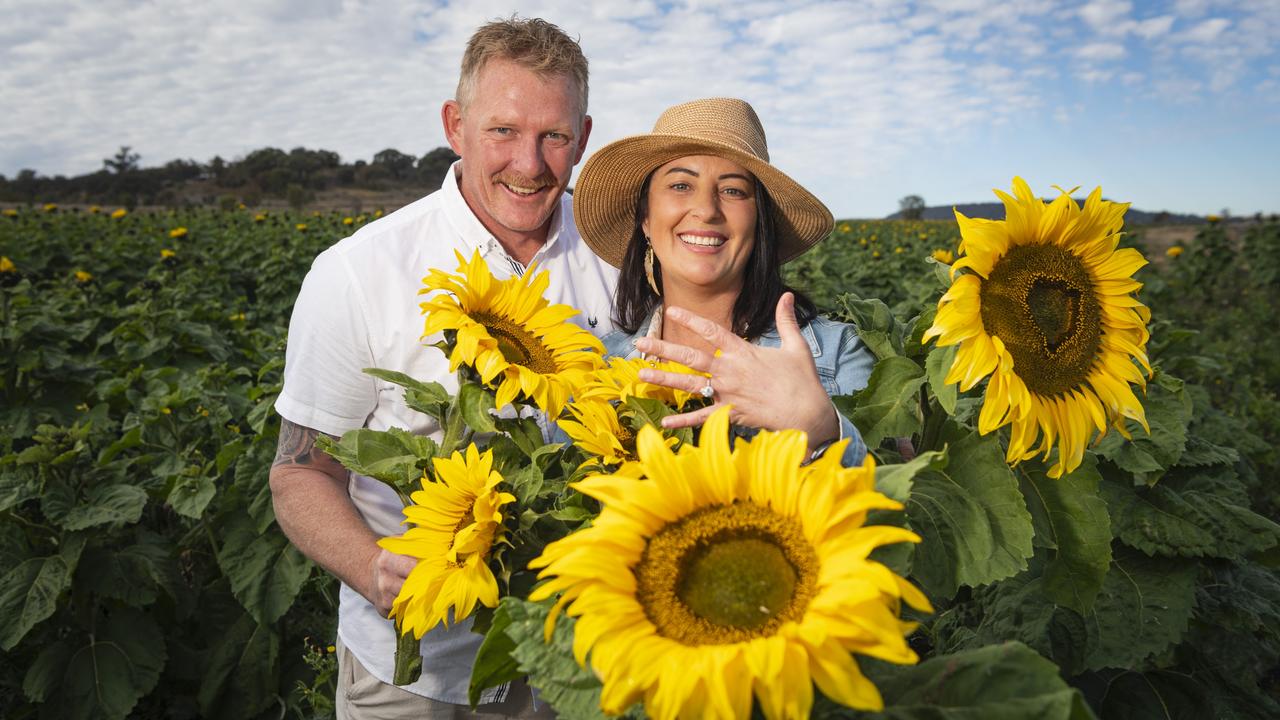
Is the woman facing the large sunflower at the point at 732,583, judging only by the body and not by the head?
yes

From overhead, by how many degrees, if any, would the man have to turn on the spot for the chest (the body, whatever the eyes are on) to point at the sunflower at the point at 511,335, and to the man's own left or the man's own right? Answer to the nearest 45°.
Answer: approximately 45° to the man's own right

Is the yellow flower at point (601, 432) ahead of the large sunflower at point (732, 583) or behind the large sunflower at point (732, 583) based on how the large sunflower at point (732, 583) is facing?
behind

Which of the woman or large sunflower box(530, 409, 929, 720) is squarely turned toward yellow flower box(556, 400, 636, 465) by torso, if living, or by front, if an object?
the woman

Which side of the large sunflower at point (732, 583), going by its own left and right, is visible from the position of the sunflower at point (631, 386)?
back

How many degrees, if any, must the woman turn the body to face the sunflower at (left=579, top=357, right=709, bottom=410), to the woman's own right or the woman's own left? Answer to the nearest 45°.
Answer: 0° — they already face it

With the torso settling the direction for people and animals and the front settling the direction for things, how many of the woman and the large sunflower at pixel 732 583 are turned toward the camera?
2

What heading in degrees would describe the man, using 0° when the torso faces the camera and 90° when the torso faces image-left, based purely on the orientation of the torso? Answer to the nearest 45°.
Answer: approximately 315°

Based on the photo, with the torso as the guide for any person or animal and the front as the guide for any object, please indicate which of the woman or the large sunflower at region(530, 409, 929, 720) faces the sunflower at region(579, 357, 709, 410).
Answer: the woman

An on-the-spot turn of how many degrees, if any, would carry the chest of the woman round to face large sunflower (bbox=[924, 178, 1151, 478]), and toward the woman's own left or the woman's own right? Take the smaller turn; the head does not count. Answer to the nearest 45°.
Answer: approximately 45° to the woman's own left
